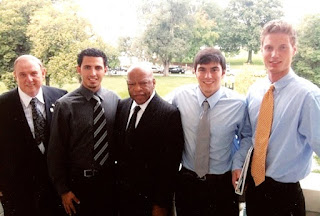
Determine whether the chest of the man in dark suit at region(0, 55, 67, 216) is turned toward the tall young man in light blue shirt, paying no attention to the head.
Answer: no

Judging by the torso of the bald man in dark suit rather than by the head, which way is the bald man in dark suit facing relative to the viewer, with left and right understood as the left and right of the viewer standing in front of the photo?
facing the viewer and to the left of the viewer

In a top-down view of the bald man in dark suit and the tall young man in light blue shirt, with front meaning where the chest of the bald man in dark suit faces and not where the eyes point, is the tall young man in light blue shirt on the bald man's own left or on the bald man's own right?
on the bald man's own left

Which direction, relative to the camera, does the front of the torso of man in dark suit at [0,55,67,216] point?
toward the camera

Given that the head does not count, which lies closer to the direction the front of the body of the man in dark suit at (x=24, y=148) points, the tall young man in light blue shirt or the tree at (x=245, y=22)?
the tall young man in light blue shirt

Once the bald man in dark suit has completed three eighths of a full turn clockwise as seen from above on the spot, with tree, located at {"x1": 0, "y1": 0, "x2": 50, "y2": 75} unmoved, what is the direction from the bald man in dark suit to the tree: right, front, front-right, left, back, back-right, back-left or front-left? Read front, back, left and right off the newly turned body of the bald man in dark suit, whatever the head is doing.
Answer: front-left

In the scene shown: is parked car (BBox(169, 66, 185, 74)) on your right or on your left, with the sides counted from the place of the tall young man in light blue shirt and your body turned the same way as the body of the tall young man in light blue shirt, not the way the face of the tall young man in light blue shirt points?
on your right

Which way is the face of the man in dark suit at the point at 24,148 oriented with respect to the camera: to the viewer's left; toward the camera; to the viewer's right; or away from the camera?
toward the camera

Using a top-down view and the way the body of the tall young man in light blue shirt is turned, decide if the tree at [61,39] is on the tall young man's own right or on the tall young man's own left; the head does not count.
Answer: on the tall young man's own right

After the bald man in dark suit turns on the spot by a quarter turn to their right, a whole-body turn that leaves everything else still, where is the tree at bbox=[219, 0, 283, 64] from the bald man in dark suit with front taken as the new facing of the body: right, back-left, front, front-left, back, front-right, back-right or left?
right

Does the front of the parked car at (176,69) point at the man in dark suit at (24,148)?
no

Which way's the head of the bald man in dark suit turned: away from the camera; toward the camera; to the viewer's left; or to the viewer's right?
toward the camera

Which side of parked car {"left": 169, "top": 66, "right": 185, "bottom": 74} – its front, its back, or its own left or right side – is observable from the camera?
right

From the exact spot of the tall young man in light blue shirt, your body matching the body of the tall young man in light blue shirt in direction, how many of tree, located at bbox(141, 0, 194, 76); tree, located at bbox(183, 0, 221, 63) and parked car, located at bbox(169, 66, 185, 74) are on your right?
3
